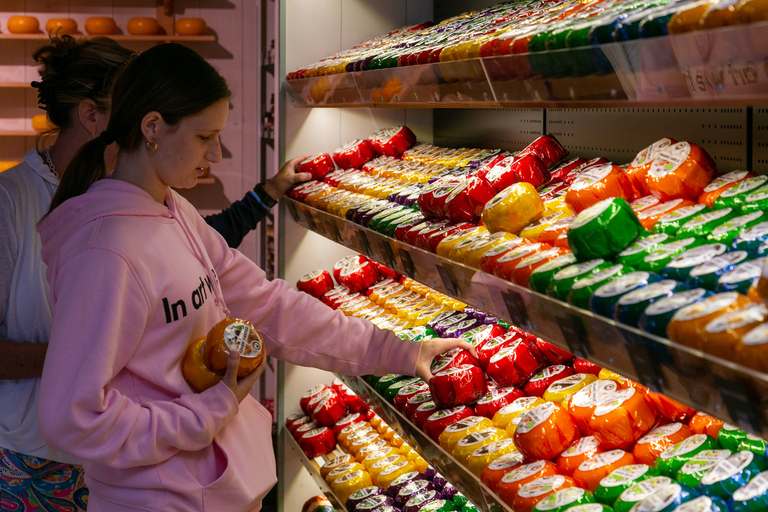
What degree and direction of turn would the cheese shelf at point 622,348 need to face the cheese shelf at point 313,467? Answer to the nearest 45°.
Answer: approximately 90° to its right

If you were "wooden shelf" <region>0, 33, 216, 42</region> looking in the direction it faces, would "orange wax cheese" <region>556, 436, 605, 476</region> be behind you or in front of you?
in front

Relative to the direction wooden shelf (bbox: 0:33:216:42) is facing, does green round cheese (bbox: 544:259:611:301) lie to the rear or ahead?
ahead

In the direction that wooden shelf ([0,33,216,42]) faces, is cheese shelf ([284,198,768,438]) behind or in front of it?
in front

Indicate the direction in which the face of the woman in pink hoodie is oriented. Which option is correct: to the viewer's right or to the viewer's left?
to the viewer's right

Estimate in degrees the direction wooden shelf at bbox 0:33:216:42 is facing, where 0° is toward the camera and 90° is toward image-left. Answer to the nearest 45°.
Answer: approximately 0°

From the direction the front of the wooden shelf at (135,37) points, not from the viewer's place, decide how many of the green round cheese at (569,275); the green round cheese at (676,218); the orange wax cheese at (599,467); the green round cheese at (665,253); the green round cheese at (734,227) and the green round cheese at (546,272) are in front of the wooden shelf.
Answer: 6

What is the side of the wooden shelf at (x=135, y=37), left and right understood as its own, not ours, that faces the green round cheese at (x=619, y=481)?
front

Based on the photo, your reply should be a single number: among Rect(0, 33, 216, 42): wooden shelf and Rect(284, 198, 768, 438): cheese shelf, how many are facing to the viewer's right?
0
